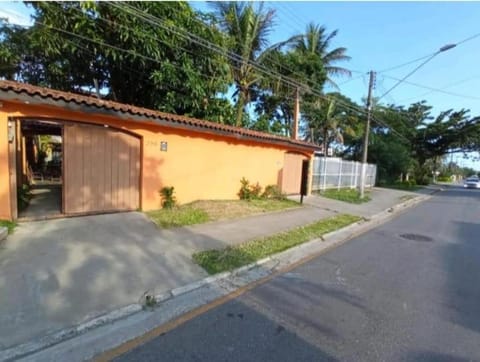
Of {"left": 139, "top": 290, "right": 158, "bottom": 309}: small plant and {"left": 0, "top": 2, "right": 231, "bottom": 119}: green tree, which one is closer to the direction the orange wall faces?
the small plant

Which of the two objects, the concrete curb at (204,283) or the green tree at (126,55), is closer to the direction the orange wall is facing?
the concrete curb

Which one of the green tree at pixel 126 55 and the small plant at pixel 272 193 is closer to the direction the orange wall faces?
the small plant

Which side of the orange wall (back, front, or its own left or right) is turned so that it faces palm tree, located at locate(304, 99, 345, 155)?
left

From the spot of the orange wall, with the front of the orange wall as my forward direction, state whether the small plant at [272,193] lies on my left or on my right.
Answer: on my left

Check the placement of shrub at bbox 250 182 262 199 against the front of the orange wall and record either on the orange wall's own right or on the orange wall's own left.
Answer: on the orange wall's own left

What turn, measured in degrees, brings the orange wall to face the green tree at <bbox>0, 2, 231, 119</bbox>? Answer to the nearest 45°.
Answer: approximately 135° to its left

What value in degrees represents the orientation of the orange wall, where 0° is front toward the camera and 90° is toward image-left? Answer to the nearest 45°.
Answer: approximately 315°

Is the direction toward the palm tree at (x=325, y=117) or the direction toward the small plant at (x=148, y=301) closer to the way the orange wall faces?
the small plant

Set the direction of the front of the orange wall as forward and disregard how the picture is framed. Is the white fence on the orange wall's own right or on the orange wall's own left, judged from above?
on the orange wall's own left
